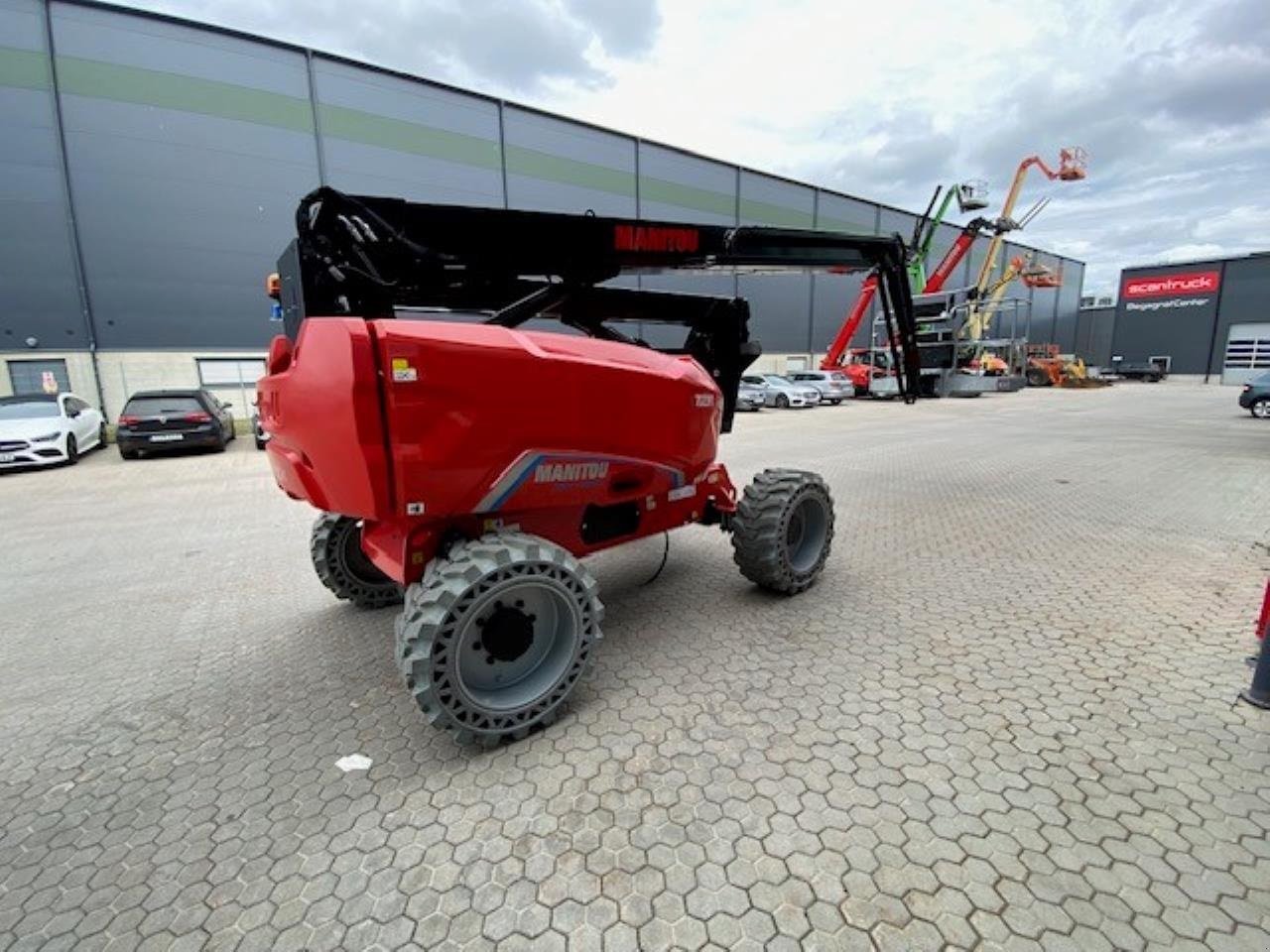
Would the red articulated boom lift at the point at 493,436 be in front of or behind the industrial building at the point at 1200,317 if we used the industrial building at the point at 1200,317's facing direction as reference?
in front

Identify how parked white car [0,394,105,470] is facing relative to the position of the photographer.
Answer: facing the viewer and to the left of the viewer

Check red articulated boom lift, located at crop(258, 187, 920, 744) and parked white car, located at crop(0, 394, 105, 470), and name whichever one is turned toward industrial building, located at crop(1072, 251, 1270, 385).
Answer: the red articulated boom lift

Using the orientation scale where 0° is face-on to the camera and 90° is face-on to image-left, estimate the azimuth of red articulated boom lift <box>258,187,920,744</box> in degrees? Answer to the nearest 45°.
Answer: approximately 225°

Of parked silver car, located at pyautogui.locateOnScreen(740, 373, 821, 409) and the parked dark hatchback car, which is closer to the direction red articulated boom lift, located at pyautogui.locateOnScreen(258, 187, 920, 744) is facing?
the parked silver car

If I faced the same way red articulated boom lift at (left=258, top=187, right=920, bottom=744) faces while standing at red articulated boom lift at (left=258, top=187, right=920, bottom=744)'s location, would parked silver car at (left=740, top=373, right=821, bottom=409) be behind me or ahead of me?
ahead

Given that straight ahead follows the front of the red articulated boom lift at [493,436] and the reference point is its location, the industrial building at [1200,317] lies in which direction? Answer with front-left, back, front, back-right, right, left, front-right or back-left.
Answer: front

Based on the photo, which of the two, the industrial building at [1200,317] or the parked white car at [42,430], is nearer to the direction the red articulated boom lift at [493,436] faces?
the industrial building

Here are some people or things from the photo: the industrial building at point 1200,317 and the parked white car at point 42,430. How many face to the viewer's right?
0

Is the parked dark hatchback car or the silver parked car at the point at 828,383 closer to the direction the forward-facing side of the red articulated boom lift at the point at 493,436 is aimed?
the silver parked car

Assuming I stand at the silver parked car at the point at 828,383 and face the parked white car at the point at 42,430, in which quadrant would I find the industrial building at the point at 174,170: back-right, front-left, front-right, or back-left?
front-right

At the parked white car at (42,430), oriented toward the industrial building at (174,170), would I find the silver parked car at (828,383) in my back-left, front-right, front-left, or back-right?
front-right

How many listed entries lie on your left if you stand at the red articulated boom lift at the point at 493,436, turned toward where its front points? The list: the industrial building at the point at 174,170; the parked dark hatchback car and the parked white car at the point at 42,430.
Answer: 3

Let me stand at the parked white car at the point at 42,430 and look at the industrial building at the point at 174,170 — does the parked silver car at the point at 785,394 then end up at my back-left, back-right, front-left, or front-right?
front-right
